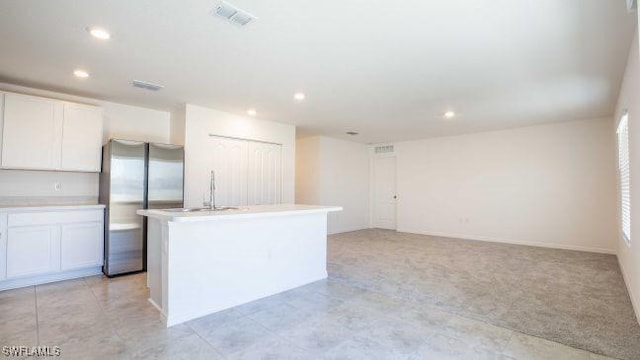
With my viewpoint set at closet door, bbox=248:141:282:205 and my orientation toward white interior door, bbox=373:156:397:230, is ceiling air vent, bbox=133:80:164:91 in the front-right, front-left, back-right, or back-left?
back-right

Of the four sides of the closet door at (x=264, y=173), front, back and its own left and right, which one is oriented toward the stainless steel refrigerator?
right

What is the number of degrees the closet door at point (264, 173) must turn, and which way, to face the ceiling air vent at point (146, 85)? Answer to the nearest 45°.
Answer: approximately 90° to its right

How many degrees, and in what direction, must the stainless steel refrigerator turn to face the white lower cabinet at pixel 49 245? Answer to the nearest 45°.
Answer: approximately 90° to its right

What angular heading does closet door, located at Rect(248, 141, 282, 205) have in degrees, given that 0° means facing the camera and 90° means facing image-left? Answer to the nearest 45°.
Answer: approximately 315°
